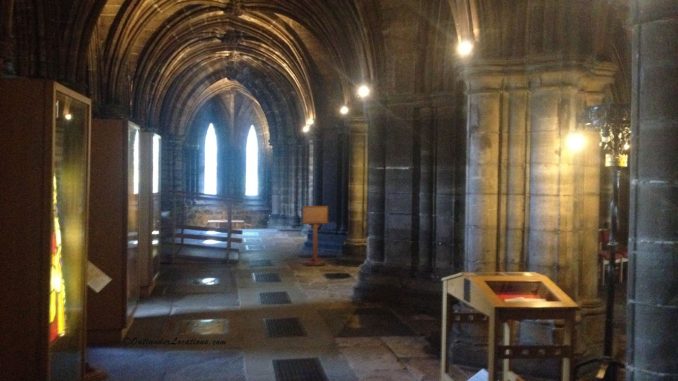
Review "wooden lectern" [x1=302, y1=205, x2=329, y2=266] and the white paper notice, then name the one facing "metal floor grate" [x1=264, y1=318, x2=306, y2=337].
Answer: the wooden lectern

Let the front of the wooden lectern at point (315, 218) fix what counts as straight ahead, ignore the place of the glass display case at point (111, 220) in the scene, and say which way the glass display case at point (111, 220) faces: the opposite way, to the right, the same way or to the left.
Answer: to the left

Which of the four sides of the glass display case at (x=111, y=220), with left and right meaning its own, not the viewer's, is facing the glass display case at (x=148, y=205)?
left

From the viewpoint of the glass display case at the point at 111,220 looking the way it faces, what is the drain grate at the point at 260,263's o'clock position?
The drain grate is roughly at 10 o'clock from the glass display case.

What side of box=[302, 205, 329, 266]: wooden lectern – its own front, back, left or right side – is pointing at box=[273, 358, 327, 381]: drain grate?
front

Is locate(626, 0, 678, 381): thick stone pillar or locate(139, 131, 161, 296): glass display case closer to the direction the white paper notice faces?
the thick stone pillar

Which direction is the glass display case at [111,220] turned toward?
to the viewer's right

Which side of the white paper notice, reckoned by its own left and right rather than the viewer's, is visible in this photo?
front

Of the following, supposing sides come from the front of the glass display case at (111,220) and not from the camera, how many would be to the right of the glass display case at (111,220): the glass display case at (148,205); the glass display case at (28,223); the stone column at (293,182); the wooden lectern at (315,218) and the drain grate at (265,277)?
1

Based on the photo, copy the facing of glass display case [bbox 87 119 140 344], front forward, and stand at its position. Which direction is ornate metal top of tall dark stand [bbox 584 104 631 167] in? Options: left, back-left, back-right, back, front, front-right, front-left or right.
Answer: front-right

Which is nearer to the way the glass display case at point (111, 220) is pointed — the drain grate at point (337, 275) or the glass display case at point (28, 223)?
the drain grate
